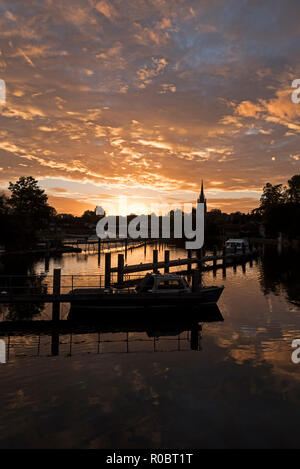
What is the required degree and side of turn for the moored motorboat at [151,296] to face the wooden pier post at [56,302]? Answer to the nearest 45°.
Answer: approximately 180°

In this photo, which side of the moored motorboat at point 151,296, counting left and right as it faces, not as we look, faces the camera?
right
